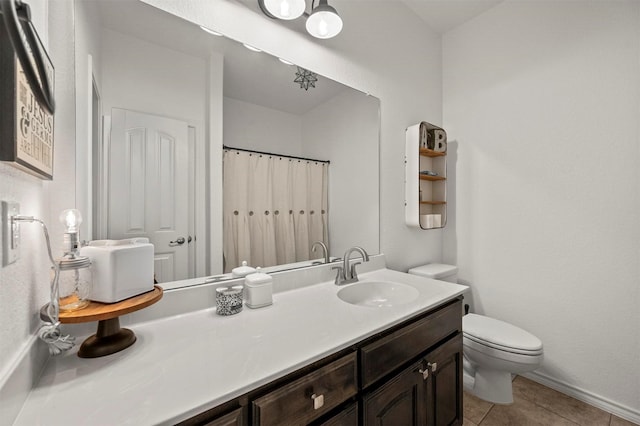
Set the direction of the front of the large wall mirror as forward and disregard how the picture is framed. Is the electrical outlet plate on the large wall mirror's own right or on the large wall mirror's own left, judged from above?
on the large wall mirror's own right

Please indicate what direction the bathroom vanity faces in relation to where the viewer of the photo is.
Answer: facing the viewer and to the right of the viewer

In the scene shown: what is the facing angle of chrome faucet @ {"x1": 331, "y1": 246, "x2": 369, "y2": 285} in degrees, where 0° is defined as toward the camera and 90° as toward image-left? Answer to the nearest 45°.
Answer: approximately 315°

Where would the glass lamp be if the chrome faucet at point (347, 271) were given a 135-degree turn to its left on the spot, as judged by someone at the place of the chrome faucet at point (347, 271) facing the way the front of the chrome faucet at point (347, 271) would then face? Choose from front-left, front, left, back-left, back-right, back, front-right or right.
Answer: back-left

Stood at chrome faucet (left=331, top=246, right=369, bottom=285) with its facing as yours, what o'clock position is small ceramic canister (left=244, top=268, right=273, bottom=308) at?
The small ceramic canister is roughly at 3 o'clock from the chrome faucet.

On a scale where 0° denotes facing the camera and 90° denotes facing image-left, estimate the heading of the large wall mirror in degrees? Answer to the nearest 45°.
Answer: approximately 315°

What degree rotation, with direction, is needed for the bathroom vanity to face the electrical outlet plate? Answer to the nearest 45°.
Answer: approximately 135° to its right
